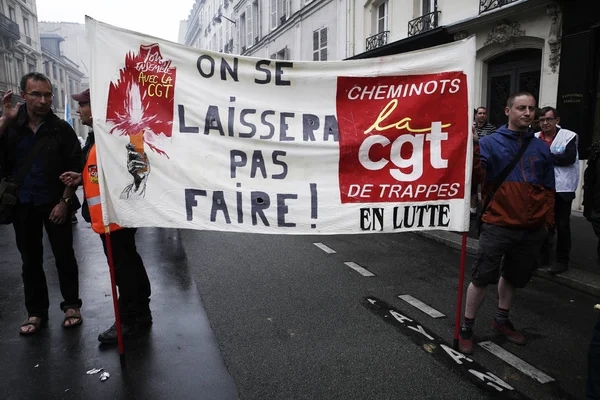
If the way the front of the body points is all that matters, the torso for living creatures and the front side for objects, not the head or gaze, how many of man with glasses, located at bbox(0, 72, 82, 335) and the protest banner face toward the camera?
2

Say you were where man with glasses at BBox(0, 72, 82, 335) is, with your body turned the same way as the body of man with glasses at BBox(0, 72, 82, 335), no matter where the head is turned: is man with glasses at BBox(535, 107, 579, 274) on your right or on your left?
on your left

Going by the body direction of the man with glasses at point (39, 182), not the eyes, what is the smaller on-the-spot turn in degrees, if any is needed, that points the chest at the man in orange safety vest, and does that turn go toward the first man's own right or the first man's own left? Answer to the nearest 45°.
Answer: approximately 45° to the first man's own left

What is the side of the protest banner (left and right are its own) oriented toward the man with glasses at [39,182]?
right

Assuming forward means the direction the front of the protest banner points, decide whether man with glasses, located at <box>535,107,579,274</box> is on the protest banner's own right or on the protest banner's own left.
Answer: on the protest banner's own left

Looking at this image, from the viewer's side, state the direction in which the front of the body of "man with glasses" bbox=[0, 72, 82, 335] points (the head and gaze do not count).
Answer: toward the camera

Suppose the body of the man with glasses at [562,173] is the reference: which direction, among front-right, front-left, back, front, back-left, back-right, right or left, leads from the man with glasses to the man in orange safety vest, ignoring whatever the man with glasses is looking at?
front

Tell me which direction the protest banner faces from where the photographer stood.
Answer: facing the viewer

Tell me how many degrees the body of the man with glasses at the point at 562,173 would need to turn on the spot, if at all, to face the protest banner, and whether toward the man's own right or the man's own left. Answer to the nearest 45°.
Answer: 0° — they already face it
